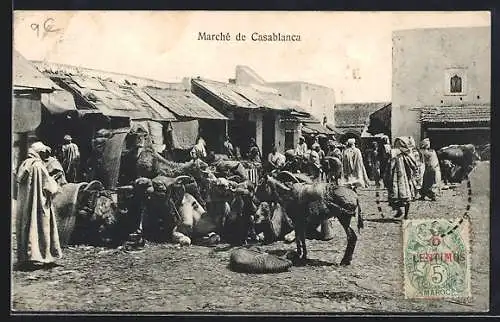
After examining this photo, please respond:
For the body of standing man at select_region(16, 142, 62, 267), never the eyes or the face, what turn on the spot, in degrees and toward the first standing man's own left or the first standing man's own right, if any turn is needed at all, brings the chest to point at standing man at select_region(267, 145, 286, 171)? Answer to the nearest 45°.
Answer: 0° — they already face them

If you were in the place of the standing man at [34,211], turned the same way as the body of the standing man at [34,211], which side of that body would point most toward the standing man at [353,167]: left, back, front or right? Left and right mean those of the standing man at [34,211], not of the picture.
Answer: front

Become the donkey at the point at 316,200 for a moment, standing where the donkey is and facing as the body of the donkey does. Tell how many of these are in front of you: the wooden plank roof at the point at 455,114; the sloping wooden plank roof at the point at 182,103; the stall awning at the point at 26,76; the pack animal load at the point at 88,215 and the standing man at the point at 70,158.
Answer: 4

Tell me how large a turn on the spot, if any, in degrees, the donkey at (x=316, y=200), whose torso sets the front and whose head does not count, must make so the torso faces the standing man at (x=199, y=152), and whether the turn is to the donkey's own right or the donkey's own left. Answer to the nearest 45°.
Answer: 0° — it already faces them

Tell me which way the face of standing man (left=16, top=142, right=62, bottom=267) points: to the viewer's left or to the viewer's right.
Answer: to the viewer's right

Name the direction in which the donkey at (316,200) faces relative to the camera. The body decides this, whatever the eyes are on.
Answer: to the viewer's left

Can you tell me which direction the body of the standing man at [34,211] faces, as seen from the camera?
to the viewer's right

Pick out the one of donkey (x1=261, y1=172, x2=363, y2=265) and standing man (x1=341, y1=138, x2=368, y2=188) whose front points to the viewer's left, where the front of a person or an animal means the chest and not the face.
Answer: the donkey
